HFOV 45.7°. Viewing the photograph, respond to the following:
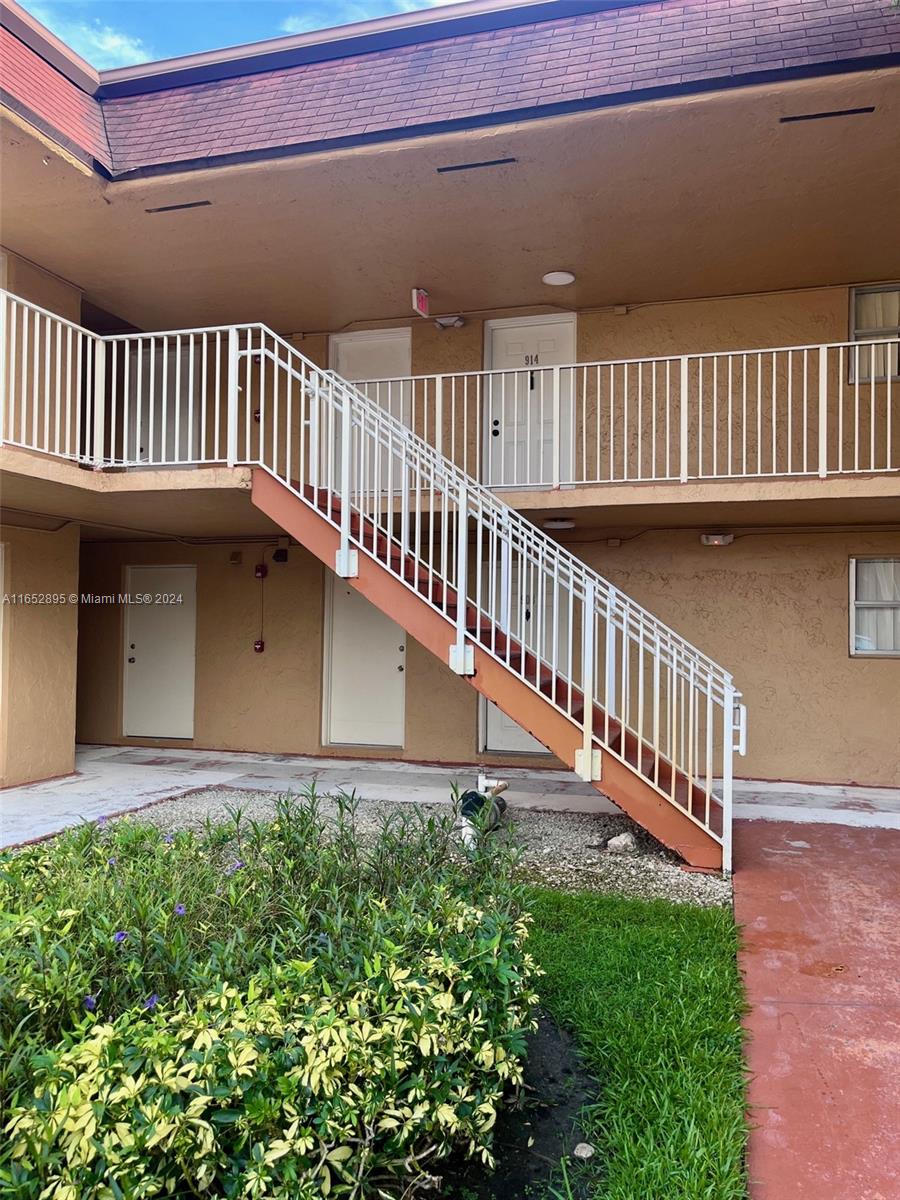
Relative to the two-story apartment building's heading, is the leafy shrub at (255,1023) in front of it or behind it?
in front

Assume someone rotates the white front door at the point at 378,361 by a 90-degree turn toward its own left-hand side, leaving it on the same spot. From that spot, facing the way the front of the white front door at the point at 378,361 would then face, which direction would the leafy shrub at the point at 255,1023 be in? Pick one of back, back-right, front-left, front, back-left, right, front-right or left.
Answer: right

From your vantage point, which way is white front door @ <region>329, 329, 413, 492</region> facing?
toward the camera

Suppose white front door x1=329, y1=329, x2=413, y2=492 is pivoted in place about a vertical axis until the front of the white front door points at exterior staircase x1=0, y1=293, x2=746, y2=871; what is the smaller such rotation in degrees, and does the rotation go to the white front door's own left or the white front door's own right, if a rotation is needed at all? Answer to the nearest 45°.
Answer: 0° — it already faces it

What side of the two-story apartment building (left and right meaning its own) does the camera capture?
front
